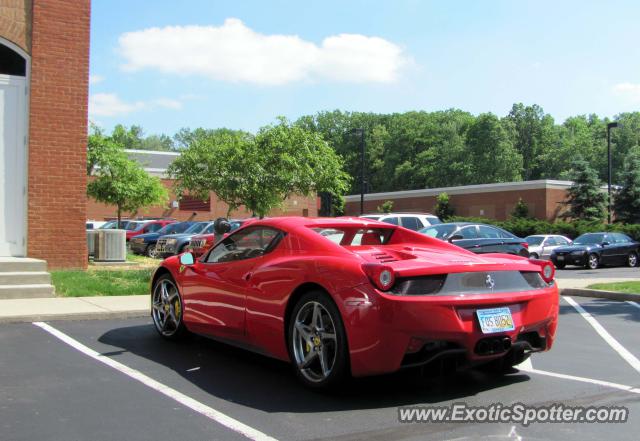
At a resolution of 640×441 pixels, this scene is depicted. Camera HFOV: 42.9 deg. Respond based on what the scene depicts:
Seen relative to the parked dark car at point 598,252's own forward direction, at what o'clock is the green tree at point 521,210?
The green tree is roughly at 4 o'clock from the parked dark car.

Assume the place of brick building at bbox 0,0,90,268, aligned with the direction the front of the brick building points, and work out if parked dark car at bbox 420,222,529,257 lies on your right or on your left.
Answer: on your left

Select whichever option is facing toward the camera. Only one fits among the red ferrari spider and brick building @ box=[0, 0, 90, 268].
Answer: the brick building

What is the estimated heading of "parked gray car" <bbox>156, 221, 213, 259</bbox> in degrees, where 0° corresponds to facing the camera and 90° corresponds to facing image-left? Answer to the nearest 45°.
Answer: approximately 45°

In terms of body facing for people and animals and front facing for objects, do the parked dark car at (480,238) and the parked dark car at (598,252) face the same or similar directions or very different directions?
same or similar directions

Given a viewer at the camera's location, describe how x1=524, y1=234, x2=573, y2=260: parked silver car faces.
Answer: facing the viewer and to the left of the viewer

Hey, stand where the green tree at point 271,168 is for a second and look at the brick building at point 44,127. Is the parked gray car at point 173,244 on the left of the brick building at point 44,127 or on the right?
right

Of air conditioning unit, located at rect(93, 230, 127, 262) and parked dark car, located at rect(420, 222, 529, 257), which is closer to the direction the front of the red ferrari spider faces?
the air conditioning unit

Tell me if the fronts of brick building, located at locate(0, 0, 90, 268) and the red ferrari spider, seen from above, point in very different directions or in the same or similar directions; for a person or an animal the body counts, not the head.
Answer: very different directions

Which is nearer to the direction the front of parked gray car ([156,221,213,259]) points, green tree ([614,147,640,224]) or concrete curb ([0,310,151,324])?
the concrete curb

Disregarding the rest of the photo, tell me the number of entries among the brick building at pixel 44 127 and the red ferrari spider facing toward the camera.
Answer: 1

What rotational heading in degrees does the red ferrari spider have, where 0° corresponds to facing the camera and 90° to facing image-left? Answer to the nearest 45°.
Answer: approximately 135°

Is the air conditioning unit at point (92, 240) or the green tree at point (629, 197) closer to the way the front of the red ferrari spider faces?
the air conditioning unit

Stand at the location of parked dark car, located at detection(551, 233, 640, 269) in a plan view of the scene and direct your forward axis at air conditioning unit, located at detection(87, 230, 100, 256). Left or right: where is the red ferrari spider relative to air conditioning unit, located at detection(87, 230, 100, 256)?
left

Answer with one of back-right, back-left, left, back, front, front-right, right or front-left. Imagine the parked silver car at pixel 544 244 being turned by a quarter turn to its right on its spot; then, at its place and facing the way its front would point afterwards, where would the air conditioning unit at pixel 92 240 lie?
left
